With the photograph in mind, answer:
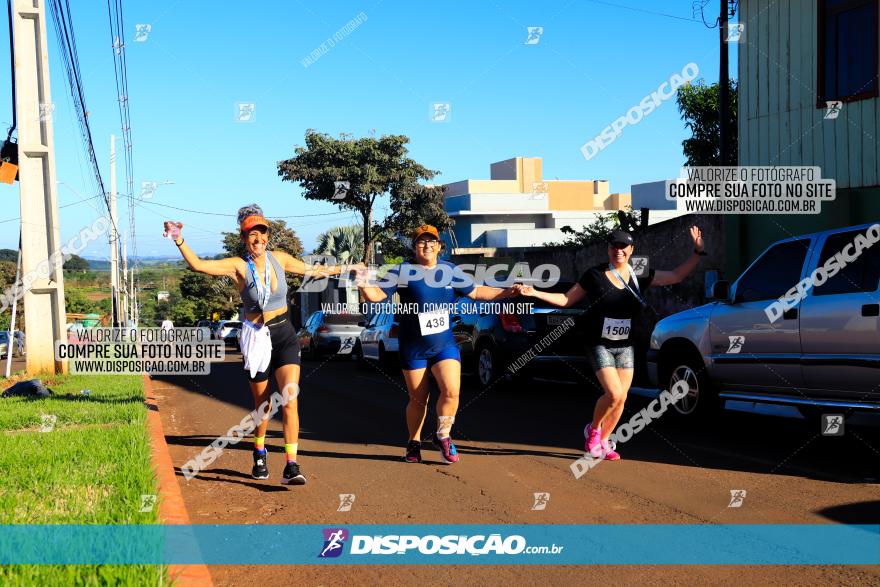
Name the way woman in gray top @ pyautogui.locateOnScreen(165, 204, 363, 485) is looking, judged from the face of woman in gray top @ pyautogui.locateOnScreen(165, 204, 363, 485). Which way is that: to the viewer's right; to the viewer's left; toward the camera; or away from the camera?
toward the camera

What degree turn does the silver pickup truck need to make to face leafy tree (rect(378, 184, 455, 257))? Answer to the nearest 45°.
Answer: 0° — it already faces it

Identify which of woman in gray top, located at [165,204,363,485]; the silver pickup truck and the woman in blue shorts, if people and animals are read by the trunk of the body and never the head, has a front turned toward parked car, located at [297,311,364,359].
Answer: the silver pickup truck

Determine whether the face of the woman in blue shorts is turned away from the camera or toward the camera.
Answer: toward the camera

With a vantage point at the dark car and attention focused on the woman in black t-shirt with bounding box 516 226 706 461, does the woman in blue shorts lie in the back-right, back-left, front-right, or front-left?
front-right

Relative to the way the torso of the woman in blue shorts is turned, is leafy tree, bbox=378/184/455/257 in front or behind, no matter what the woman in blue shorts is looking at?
behind

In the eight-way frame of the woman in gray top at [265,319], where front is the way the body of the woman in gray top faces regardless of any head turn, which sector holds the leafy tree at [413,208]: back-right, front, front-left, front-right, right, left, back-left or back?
back

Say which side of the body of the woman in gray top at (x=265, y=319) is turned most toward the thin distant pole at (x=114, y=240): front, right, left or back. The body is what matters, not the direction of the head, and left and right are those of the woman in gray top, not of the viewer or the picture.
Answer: back

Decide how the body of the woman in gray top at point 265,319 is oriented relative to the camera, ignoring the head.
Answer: toward the camera

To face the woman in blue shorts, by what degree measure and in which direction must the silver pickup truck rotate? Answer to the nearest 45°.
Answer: approximately 90° to its left

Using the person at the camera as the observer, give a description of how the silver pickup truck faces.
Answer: facing away from the viewer and to the left of the viewer

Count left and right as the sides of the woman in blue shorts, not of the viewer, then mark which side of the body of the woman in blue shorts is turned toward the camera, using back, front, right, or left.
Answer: front

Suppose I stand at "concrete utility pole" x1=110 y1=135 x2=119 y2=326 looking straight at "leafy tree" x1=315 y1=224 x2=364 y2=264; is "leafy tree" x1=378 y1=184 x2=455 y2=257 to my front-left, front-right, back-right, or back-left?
front-right
